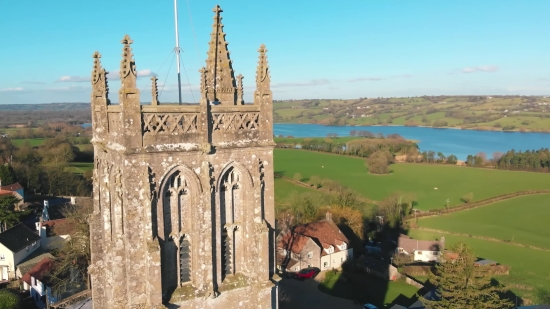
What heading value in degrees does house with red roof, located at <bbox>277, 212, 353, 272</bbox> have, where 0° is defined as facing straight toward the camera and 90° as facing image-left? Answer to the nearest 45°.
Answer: approximately 315°

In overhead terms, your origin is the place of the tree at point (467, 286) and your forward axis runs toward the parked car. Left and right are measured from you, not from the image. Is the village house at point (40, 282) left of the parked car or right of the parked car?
left

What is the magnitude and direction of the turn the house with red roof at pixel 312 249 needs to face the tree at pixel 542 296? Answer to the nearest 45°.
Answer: approximately 45° to its left

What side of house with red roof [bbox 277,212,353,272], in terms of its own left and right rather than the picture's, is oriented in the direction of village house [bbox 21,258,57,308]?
right

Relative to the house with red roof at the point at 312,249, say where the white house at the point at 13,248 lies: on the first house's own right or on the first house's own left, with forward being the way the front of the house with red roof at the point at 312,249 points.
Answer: on the first house's own right

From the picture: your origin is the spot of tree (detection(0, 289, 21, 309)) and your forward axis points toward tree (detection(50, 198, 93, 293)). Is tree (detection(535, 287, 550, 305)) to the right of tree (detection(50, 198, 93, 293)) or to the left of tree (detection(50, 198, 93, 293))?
right

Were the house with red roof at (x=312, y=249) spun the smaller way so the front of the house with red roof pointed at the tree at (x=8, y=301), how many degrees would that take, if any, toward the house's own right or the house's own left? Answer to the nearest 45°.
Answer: approximately 90° to the house's own right
